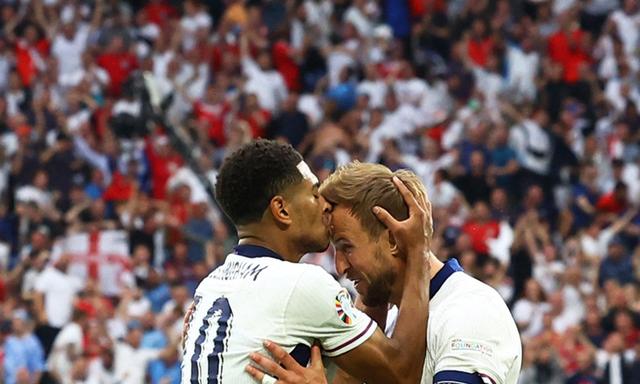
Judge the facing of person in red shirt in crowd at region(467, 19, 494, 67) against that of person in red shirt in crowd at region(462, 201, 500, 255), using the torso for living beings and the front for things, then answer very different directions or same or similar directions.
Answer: same or similar directions

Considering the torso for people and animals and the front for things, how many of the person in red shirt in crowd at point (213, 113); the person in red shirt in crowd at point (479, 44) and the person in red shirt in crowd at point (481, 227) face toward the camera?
3

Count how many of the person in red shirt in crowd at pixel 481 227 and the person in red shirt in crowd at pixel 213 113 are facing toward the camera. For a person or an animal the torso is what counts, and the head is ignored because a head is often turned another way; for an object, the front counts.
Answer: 2

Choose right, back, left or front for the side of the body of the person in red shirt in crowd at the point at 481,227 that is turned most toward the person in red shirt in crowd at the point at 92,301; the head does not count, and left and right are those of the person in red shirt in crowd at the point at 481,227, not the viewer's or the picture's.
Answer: right

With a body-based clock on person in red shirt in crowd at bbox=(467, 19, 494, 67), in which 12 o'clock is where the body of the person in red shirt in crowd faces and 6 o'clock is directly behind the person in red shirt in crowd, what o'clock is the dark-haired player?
The dark-haired player is roughly at 12 o'clock from the person in red shirt in crowd.

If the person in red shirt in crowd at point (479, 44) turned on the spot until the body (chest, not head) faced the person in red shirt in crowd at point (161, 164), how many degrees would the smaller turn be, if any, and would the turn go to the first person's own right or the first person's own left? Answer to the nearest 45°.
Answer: approximately 45° to the first person's own right

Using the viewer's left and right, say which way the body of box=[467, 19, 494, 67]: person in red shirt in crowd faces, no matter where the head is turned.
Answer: facing the viewer

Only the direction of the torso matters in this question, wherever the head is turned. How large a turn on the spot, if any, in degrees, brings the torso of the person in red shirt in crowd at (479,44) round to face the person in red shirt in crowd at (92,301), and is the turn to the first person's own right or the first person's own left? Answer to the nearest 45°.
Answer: approximately 45° to the first person's own right

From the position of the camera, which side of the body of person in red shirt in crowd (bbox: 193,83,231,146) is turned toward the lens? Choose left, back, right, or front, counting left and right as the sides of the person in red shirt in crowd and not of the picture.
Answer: front

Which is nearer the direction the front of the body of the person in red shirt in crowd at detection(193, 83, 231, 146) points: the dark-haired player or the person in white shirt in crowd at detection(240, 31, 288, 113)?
the dark-haired player

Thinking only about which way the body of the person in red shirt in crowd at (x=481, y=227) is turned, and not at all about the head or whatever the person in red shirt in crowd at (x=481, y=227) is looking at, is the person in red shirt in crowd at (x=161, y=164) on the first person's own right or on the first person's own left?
on the first person's own right

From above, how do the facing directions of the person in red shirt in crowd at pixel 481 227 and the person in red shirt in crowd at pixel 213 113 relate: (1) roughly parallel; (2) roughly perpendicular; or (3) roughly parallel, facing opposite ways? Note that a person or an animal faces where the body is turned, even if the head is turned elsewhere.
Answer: roughly parallel

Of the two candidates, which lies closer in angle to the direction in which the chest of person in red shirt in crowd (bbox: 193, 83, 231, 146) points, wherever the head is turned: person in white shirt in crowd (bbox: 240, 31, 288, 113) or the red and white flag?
the red and white flag
